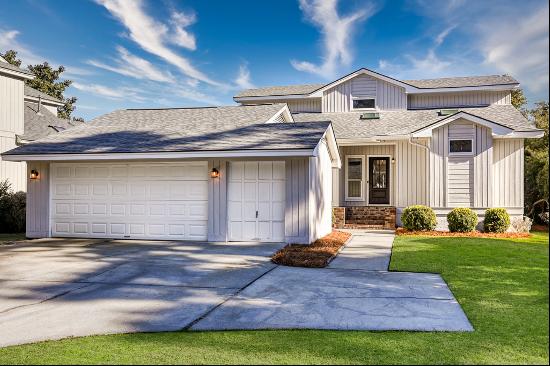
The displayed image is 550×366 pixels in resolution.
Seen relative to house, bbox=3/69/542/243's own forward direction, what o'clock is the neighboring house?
The neighboring house is roughly at 4 o'clock from the house.

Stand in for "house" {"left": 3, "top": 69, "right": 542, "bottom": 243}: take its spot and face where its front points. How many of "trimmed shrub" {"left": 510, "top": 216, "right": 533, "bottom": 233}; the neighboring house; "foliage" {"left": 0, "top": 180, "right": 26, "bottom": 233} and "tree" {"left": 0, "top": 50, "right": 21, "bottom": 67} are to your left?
1

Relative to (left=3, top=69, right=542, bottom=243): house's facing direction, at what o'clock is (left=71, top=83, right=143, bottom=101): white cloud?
The white cloud is roughly at 5 o'clock from the house.

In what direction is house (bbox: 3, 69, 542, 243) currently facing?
toward the camera

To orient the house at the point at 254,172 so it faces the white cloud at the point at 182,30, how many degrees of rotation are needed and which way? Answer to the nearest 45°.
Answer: approximately 135° to its right

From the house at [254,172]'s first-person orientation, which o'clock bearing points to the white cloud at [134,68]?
The white cloud is roughly at 5 o'clock from the house.

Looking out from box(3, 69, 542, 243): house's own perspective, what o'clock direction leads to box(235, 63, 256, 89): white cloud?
The white cloud is roughly at 6 o'clock from the house.
